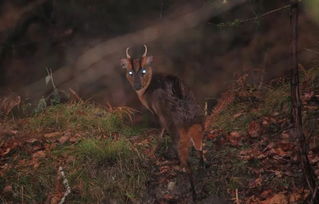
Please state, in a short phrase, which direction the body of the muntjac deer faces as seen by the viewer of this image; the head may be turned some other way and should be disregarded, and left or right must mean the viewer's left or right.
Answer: facing away from the viewer and to the left of the viewer

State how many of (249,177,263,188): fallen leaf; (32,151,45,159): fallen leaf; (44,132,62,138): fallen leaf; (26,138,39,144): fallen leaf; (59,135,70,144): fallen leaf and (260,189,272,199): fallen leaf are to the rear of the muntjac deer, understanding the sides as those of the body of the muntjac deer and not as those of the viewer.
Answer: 2

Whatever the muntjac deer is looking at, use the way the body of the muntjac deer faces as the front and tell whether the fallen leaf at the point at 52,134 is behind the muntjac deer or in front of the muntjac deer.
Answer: in front

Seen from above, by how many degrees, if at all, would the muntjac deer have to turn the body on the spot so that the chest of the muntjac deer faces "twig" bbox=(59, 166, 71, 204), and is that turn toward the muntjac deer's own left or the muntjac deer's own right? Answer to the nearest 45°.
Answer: approximately 45° to the muntjac deer's own left

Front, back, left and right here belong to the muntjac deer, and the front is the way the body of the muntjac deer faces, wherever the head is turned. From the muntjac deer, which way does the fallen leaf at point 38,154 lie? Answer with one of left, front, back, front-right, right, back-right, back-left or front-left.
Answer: front-left

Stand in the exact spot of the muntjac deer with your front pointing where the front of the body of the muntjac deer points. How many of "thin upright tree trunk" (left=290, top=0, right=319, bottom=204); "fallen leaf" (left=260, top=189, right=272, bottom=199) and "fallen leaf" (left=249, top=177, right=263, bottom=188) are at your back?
3

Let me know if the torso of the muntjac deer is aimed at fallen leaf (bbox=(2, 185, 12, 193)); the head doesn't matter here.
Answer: no

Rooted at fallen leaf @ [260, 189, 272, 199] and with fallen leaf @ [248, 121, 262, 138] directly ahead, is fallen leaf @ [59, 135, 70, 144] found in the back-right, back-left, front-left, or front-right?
front-left

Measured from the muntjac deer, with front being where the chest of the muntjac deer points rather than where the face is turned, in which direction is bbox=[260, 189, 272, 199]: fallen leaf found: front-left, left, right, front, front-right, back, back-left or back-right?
back

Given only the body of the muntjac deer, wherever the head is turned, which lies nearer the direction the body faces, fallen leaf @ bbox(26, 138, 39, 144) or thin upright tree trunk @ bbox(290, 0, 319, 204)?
the fallen leaf

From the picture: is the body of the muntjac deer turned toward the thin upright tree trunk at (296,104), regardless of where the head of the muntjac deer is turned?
no

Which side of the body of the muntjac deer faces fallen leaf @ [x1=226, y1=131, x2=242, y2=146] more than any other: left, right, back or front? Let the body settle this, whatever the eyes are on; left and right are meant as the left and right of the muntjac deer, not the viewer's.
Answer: right

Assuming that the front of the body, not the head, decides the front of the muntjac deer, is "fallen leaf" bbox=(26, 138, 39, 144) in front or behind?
in front

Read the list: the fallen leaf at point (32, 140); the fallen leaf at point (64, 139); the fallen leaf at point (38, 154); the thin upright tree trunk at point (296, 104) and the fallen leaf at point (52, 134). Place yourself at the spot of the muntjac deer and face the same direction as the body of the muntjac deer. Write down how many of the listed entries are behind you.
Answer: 1
